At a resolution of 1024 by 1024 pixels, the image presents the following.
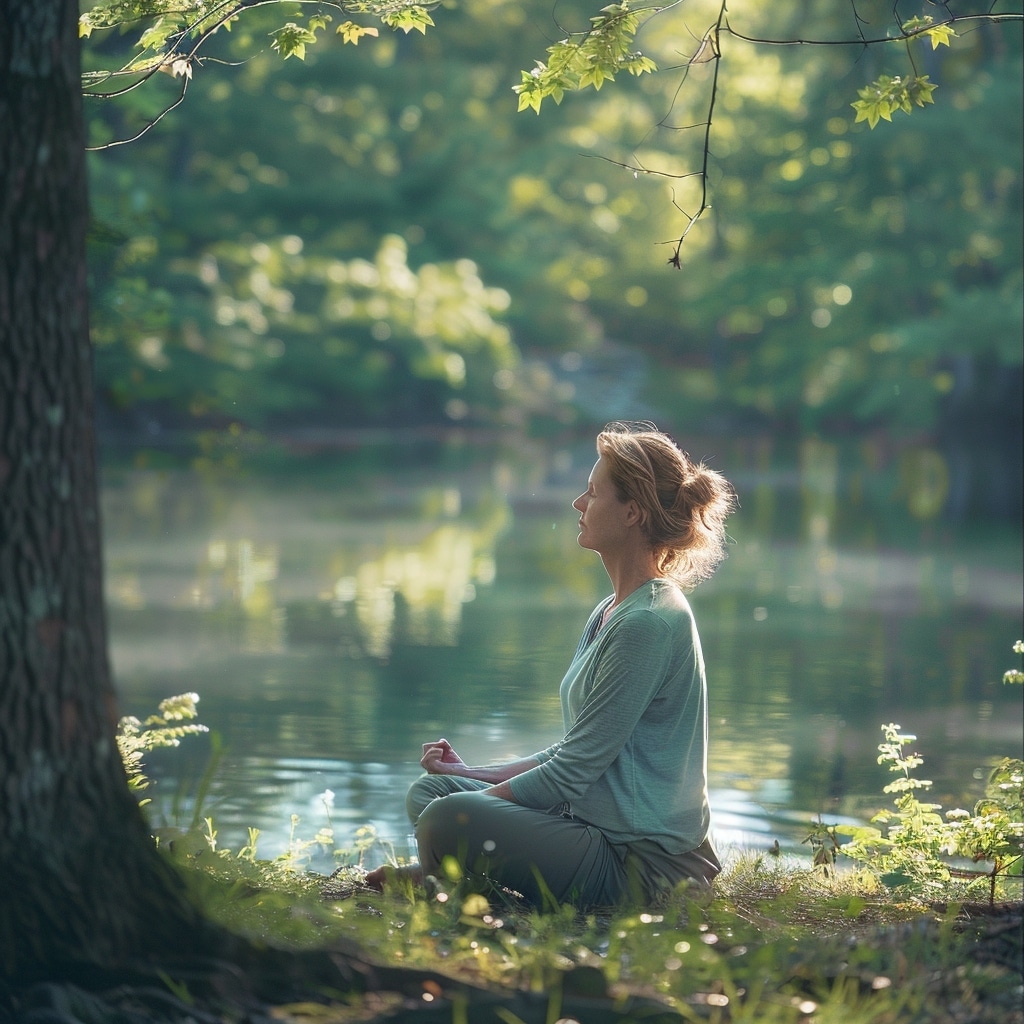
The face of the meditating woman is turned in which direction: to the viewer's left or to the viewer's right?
to the viewer's left

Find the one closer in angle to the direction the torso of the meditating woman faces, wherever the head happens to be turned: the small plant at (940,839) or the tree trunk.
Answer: the tree trunk

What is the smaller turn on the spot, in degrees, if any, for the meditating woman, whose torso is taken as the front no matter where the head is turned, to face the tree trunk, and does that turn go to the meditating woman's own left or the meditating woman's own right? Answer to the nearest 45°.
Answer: approximately 45° to the meditating woman's own left

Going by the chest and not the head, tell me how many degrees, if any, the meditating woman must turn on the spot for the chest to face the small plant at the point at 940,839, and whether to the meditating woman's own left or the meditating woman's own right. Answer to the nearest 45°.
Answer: approximately 135° to the meditating woman's own right

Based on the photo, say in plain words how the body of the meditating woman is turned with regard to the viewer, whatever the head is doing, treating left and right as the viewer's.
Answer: facing to the left of the viewer
